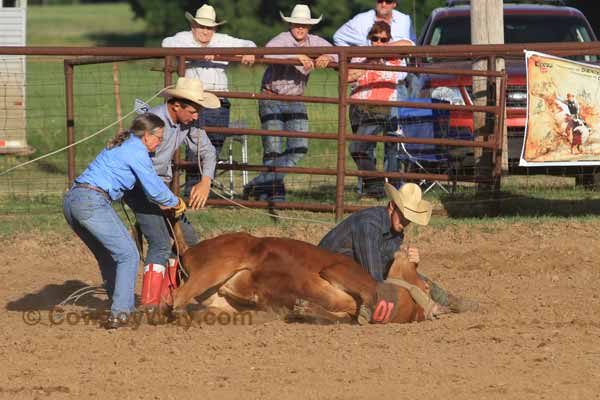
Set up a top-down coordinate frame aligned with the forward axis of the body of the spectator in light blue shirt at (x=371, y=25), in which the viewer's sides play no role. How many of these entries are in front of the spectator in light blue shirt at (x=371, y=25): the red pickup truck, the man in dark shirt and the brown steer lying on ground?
2

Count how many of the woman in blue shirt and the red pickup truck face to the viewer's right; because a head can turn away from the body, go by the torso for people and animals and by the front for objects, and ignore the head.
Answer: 1

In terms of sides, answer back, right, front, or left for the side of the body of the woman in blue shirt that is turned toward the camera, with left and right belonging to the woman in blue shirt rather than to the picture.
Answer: right

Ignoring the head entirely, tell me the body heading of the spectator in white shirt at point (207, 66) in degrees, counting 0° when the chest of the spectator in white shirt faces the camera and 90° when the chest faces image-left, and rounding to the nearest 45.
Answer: approximately 0°

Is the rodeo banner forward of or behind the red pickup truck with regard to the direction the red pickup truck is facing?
forward

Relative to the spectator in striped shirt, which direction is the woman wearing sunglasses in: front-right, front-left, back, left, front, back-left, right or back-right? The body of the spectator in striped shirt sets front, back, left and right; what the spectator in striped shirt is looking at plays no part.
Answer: left

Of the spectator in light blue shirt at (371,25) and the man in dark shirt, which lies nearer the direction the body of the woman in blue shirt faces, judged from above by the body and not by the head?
the man in dark shirt

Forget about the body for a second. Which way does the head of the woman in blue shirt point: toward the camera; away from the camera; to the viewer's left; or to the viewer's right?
to the viewer's right

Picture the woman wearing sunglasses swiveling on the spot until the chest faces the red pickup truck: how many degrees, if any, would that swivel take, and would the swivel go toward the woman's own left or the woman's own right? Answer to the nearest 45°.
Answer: approximately 135° to the woman's own left
